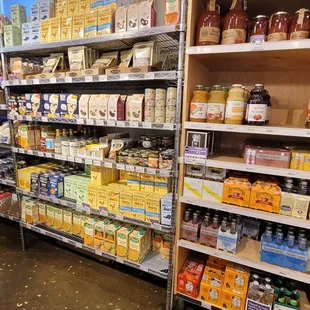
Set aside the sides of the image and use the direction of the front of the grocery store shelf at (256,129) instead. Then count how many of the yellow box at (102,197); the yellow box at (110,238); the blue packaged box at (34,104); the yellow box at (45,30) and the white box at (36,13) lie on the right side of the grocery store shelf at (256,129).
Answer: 5

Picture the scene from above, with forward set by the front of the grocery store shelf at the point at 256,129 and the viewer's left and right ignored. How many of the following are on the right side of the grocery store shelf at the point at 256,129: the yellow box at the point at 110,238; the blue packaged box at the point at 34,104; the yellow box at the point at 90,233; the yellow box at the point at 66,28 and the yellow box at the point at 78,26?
5

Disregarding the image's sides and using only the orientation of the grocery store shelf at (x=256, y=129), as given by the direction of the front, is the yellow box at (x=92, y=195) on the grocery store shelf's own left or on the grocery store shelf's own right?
on the grocery store shelf's own right

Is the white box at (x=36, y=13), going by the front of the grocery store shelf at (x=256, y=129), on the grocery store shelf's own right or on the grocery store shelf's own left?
on the grocery store shelf's own right

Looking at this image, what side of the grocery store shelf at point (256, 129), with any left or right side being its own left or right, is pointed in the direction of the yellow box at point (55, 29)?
right

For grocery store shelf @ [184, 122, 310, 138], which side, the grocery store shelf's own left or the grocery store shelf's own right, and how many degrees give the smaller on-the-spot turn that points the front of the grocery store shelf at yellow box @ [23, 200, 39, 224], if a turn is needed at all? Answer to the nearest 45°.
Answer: approximately 90° to the grocery store shelf's own right

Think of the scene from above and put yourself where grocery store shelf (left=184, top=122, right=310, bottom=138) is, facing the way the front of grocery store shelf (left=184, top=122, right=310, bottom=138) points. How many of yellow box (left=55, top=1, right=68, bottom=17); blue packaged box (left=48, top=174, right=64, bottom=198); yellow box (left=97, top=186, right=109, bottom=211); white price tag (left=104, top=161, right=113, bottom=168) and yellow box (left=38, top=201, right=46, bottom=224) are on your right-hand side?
5

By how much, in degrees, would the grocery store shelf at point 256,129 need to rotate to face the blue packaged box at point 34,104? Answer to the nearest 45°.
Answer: approximately 90° to its right

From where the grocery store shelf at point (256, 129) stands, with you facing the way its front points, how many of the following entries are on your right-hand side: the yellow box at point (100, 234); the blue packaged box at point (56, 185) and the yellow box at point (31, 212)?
3

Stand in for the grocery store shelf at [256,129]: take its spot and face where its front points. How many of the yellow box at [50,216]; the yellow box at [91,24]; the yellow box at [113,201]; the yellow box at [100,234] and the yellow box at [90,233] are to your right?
5

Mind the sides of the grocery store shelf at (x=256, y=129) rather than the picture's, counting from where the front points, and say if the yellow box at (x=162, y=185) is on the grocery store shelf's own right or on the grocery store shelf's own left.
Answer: on the grocery store shelf's own right

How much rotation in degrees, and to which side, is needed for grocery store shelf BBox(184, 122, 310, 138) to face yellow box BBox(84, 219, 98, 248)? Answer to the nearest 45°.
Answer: approximately 90° to its right

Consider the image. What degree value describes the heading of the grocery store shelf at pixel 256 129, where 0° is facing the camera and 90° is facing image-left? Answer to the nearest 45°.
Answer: approximately 0°

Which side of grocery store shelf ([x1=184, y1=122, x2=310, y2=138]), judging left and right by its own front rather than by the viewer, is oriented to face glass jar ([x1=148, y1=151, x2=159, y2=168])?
right

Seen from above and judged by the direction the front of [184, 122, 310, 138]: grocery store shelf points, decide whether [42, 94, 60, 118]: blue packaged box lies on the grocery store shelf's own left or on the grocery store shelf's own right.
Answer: on the grocery store shelf's own right
